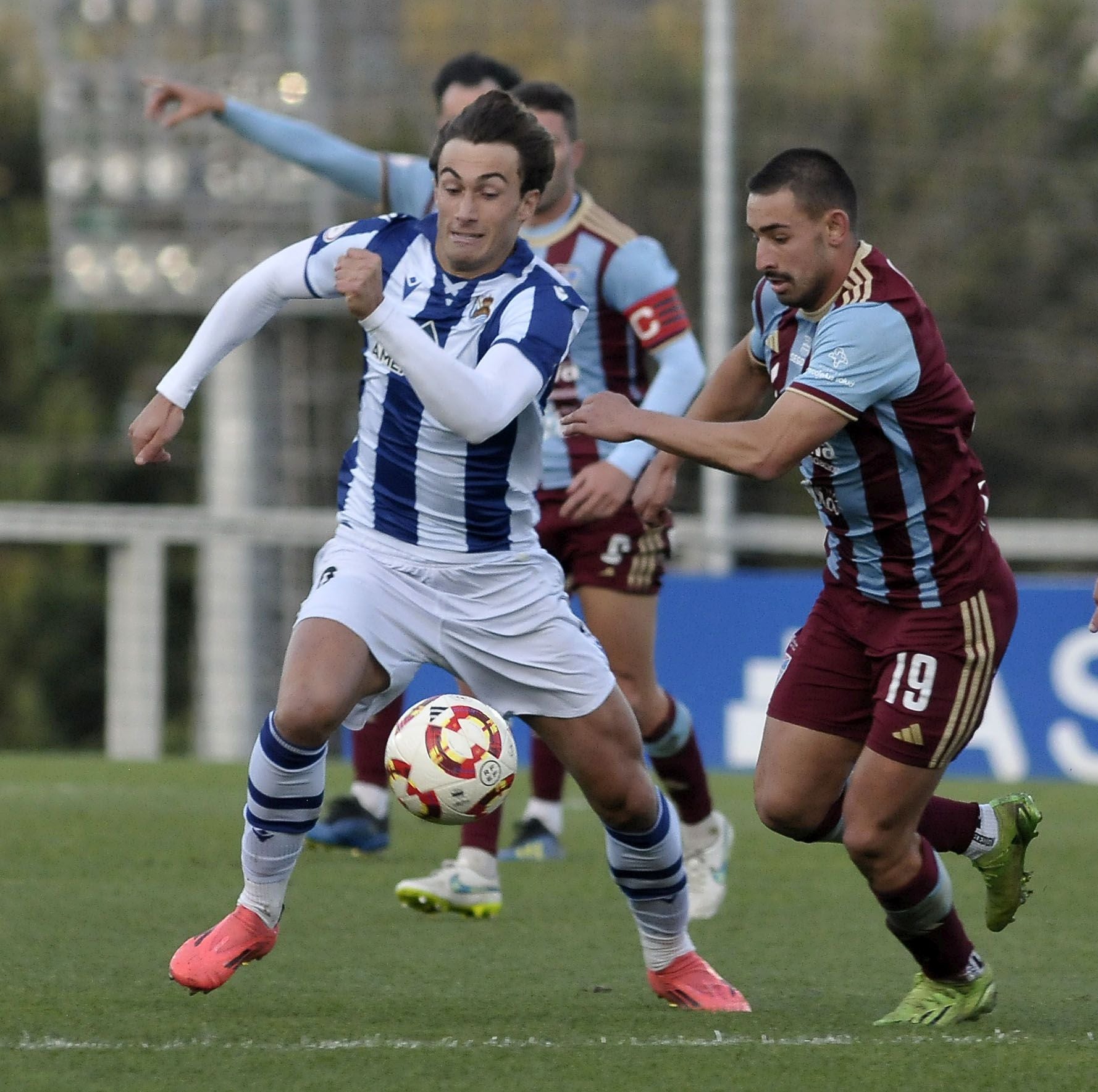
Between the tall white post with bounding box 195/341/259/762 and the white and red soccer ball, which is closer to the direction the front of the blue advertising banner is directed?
the white and red soccer ball

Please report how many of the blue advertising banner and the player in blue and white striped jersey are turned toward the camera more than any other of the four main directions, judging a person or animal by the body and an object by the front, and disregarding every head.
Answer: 2

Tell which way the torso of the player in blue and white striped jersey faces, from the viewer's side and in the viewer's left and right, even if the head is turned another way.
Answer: facing the viewer

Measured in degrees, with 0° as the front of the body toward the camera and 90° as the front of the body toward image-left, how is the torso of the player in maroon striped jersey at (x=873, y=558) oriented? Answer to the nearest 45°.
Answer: approximately 45°

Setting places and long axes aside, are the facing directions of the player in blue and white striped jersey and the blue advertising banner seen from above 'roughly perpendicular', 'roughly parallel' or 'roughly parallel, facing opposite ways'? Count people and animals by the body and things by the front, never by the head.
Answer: roughly parallel

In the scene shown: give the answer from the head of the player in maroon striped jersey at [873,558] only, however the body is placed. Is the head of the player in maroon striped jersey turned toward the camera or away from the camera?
toward the camera

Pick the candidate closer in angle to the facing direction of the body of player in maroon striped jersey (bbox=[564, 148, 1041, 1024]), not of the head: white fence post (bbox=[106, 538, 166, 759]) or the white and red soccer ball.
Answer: the white and red soccer ball

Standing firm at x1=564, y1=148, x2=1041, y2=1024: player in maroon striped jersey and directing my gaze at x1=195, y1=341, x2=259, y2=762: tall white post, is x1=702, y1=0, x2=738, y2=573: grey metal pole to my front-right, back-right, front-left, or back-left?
front-right

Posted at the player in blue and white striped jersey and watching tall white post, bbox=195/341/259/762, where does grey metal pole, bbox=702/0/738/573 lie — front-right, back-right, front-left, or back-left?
front-right

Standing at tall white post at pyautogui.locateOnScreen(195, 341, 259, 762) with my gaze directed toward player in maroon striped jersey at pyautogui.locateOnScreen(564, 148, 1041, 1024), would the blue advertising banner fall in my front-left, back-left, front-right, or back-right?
front-left

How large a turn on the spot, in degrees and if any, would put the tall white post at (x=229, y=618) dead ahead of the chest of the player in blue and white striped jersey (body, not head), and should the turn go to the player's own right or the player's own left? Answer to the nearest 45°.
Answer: approximately 180°

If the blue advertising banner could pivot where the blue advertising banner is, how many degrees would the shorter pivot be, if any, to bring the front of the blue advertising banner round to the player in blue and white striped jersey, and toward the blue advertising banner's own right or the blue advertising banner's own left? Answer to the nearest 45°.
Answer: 0° — it already faces them

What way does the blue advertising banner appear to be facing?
toward the camera

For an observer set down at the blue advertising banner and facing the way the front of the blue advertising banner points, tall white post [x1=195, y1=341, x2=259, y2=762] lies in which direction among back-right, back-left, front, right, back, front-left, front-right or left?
back-right

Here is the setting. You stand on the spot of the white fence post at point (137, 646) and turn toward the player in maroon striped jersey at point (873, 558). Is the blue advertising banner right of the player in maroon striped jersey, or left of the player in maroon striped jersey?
left

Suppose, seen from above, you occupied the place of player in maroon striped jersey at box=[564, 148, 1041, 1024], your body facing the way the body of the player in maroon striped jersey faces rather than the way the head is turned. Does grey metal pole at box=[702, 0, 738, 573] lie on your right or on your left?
on your right

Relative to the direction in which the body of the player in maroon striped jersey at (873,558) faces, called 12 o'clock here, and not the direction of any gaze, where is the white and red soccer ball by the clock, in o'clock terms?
The white and red soccer ball is roughly at 1 o'clock from the player in maroon striped jersey.
